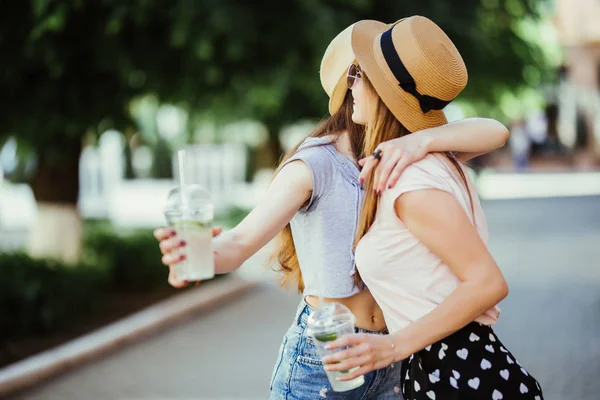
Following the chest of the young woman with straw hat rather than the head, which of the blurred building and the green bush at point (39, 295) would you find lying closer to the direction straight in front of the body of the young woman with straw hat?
the green bush

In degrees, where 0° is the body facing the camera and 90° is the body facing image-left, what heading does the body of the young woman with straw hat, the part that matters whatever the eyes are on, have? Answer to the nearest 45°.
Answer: approximately 90°

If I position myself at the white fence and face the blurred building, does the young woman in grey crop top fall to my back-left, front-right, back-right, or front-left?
back-right

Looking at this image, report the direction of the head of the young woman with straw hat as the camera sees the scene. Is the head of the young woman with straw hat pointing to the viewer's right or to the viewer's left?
to the viewer's left

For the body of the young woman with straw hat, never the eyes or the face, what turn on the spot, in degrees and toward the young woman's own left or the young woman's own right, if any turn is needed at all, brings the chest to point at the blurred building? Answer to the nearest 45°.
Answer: approximately 90° to the young woman's own right
